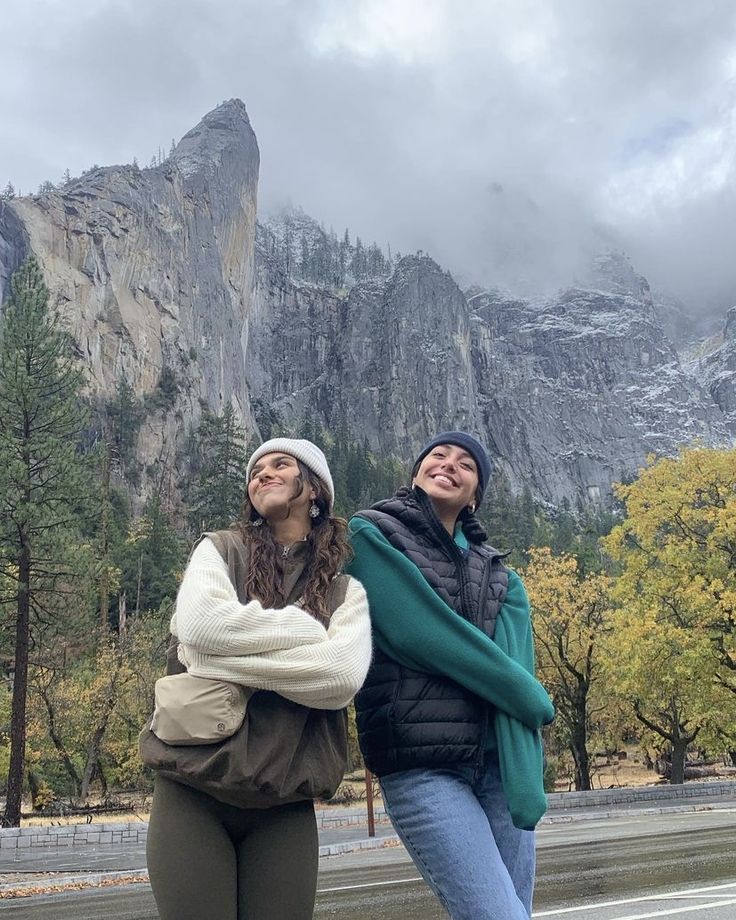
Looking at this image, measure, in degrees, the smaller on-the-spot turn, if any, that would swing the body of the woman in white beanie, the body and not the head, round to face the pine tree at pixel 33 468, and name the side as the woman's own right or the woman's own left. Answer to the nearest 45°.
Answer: approximately 180°

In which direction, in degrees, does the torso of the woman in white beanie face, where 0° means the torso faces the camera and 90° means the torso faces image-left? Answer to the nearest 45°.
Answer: approximately 0°

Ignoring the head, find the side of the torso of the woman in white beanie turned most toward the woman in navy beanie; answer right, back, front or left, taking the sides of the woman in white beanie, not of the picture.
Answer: left

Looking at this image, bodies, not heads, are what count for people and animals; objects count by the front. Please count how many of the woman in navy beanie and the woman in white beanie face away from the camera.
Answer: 0

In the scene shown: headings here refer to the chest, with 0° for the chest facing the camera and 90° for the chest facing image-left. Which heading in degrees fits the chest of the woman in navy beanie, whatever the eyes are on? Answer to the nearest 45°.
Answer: approximately 315°

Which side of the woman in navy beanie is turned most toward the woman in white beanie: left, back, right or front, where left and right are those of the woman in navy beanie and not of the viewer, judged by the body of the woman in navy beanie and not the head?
right

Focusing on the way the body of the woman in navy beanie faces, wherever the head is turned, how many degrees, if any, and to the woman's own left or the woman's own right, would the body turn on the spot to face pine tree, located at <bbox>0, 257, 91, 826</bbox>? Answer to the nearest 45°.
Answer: approximately 180°
